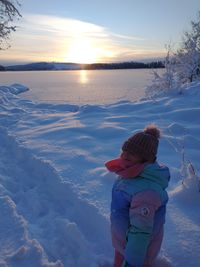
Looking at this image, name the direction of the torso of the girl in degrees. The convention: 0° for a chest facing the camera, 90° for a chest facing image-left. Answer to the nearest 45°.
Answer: approximately 90°
